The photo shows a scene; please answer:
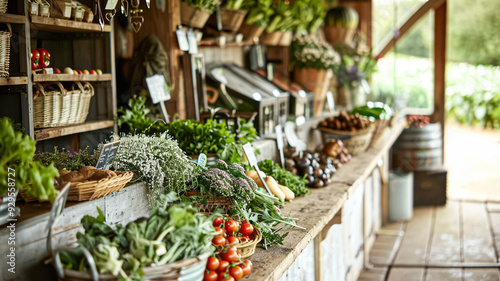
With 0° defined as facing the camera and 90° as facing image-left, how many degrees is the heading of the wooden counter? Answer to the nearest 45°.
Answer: approximately 315°

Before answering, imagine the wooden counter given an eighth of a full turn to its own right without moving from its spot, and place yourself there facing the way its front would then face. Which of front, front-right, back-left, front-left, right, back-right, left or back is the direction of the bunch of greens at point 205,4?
back

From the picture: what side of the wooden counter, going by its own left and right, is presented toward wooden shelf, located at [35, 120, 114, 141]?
back

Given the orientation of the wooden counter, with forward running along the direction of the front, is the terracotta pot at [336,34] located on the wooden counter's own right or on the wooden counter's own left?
on the wooden counter's own left

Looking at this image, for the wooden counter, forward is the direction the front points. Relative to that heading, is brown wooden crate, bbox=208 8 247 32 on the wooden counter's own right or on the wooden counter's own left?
on the wooden counter's own left
